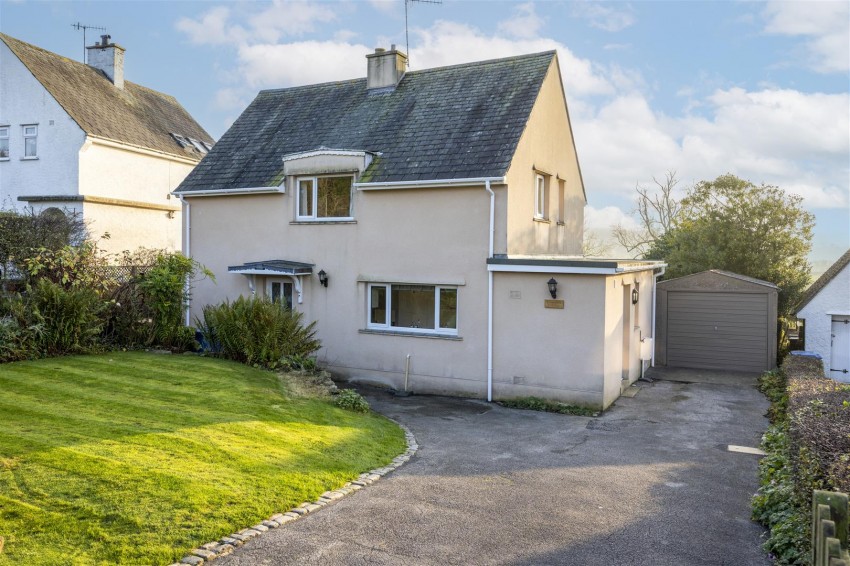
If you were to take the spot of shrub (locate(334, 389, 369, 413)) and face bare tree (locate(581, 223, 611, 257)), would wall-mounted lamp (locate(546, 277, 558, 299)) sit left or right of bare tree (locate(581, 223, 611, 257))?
right

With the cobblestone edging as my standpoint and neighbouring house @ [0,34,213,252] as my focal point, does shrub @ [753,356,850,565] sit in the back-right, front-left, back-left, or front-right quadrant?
back-right

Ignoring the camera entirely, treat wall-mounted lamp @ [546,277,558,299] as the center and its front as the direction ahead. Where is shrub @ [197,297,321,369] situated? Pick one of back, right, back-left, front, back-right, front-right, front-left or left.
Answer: front-right

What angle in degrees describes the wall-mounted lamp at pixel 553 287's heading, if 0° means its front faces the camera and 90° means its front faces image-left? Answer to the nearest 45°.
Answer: approximately 45°

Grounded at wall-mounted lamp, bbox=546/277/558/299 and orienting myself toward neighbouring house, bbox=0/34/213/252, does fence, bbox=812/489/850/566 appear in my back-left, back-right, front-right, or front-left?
back-left

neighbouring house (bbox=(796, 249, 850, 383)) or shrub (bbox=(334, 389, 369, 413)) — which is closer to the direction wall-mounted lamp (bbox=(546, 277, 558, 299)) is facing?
the shrub

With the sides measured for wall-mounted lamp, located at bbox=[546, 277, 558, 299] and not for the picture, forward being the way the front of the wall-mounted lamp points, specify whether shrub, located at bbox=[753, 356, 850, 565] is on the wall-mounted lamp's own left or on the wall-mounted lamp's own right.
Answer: on the wall-mounted lamp's own left

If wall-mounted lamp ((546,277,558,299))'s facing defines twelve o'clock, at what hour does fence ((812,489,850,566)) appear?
The fence is roughly at 10 o'clock from the wall-mounted lamp.

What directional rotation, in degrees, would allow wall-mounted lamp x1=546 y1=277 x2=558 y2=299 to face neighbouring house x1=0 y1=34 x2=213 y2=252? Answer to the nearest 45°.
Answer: approximately 90° to its right

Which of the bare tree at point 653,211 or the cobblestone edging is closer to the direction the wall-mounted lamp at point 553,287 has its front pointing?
the cobblestone edging
